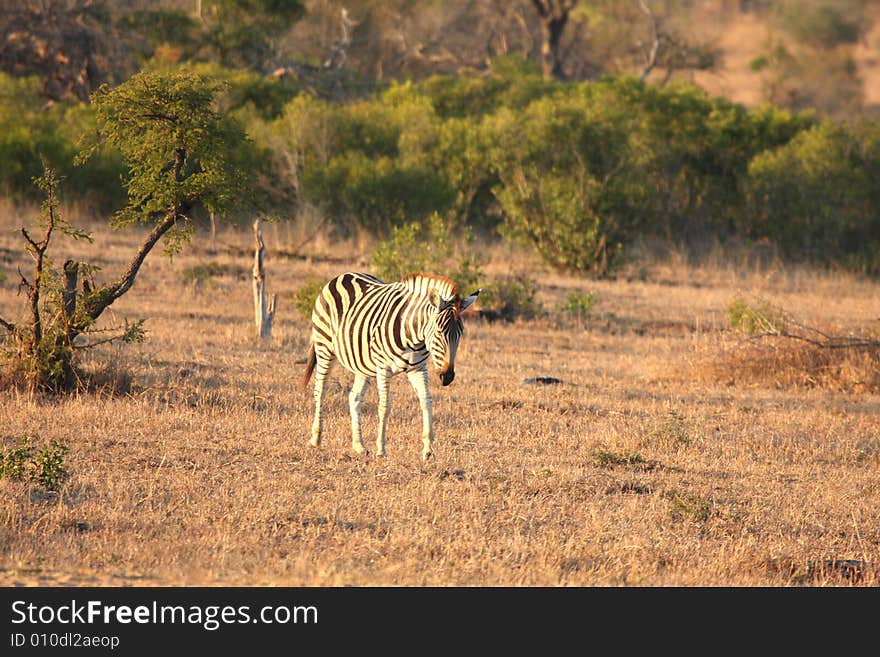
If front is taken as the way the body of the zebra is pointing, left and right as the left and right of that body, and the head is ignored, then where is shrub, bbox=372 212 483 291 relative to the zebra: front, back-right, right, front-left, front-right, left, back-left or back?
back-left

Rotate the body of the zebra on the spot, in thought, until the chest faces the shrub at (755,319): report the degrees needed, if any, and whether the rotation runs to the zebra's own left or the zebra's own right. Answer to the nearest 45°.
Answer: approximately 90° to the zebra's own left

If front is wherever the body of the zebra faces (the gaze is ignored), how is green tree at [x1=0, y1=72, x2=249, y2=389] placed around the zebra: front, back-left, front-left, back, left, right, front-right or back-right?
back

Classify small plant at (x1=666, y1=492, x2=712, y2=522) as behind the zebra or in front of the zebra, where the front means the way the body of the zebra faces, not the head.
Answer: in front

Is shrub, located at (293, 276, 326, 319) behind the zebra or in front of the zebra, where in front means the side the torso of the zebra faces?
behind

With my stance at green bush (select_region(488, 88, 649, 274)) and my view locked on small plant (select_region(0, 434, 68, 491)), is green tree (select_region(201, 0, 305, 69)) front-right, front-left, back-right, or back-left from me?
back-right

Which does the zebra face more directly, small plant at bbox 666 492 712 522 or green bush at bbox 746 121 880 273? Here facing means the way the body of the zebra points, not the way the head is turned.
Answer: the small plant

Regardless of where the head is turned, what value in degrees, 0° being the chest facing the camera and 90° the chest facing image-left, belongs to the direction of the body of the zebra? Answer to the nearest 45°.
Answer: approximately 315°

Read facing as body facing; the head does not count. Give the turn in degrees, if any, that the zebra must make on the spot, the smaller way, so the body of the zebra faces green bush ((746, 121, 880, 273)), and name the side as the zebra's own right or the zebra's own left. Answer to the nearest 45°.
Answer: approximately 90° to the zebra's own left

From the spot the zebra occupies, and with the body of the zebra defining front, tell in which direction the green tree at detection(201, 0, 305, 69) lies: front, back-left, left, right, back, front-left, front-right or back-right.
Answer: back-left

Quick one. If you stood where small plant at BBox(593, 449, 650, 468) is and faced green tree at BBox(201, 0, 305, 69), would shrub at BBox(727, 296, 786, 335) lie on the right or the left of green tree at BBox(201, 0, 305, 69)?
right

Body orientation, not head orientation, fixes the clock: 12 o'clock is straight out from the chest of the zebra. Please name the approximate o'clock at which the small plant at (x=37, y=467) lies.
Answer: The small plant is roughly at 4 o'clock from the zebra.
